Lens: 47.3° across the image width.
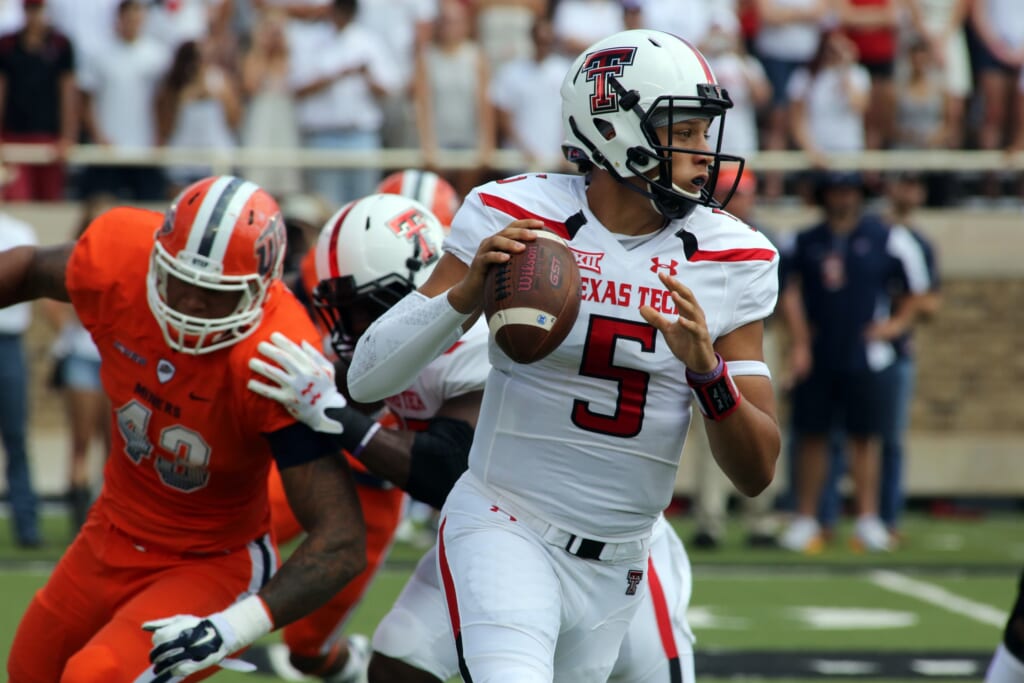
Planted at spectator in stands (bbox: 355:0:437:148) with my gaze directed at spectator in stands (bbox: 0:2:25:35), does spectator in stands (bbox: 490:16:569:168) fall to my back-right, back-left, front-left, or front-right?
back-left

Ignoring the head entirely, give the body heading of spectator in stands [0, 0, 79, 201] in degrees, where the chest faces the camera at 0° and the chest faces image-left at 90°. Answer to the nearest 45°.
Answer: approximately 0°

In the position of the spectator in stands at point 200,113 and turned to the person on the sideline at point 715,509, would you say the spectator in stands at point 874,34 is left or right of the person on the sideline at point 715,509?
left

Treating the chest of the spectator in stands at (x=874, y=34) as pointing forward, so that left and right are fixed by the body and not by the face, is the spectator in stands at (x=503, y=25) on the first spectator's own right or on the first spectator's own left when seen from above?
on the first spectator's own right

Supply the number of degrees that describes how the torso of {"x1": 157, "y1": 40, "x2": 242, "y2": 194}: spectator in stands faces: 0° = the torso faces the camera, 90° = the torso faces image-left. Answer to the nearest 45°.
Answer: approximately 0°

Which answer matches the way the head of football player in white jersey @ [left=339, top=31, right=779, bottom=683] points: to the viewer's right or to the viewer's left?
to the viewer's right

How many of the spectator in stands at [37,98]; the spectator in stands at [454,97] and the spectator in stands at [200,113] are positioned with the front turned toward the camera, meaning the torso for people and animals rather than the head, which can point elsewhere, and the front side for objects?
3

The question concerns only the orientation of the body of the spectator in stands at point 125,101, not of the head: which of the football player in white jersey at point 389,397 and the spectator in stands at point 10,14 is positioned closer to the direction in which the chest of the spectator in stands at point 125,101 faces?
the football player in white jersey
